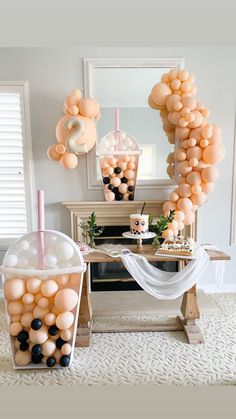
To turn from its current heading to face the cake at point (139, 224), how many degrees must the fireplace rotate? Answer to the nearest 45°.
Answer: approximately 45° to its left

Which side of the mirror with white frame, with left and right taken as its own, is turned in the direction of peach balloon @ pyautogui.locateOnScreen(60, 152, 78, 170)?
right

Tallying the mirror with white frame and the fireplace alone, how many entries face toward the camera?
2

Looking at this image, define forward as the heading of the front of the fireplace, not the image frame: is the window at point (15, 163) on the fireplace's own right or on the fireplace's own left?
on the fireplace's own right

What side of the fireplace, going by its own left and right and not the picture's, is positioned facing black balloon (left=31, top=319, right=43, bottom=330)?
front

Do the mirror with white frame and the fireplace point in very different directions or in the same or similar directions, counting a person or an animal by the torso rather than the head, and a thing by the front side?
same or similar directions

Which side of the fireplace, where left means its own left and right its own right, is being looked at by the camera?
front
